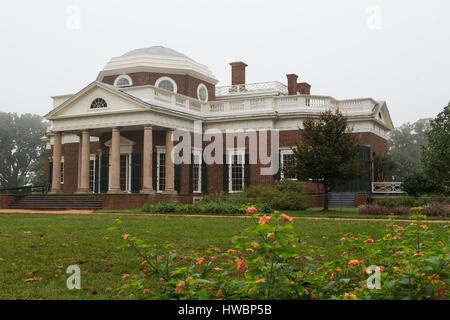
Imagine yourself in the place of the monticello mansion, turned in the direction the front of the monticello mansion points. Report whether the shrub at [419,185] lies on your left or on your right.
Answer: on your left

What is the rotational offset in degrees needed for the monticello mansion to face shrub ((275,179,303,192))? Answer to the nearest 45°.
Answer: approximately 90° to its left

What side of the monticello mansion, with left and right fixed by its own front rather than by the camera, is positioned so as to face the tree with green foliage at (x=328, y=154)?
left

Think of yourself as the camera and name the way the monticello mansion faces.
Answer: facing the viewer and to the left of the viewer

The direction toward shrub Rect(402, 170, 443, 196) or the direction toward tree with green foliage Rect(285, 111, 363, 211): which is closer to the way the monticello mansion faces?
the tree with green foliage

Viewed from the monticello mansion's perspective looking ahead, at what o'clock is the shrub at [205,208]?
The shrub is roughly at 10 o'clock from the monticello mansion.
